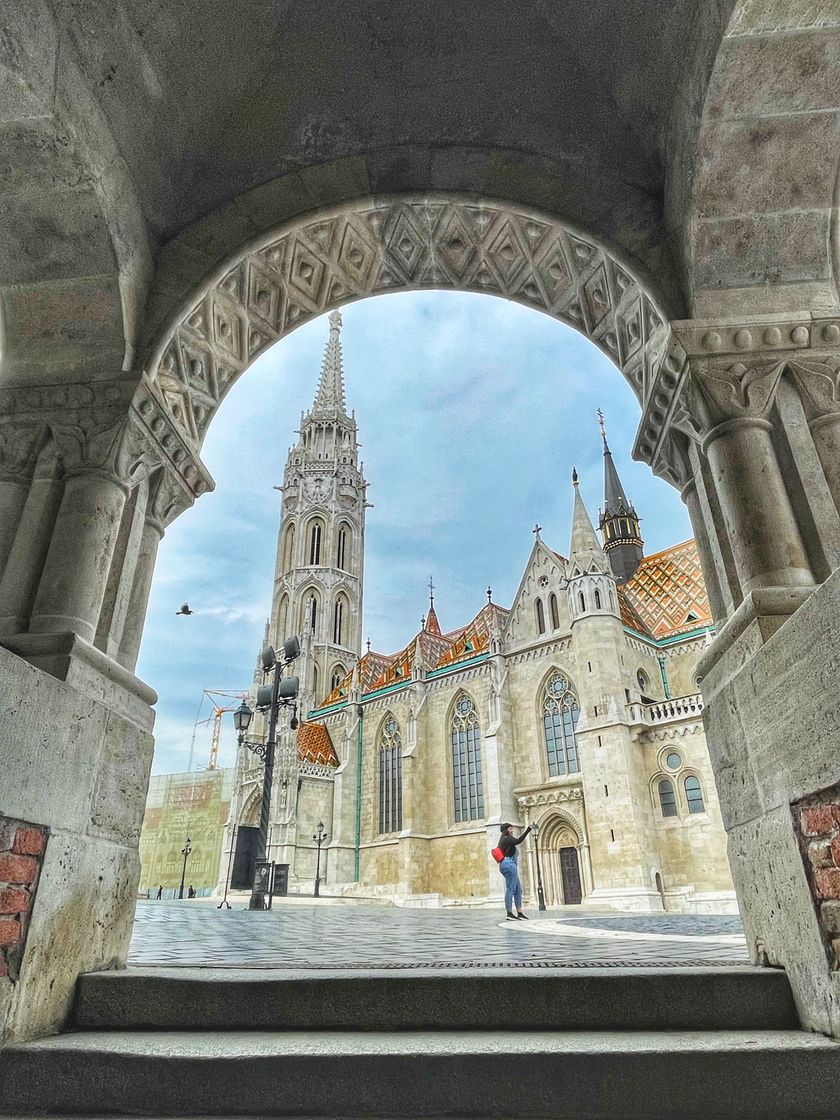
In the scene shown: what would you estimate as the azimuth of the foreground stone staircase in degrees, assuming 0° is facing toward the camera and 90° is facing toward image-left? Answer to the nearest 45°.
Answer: approximately 0°

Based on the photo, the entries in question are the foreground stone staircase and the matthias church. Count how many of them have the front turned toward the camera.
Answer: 1

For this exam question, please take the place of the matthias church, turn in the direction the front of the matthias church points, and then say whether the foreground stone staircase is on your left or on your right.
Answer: on your left

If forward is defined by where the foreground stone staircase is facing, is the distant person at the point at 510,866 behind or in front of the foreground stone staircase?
behind

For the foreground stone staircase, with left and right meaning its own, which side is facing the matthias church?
back
